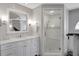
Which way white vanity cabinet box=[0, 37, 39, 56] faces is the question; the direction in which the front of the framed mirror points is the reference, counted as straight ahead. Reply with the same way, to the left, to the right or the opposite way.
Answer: the same way

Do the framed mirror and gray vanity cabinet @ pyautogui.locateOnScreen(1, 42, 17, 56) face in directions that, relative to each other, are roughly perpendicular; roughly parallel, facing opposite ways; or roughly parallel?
roughly parallel

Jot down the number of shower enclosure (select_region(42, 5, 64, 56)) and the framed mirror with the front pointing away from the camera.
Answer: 0

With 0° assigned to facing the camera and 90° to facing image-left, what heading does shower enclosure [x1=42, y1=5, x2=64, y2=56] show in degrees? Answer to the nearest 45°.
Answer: approximately 0°

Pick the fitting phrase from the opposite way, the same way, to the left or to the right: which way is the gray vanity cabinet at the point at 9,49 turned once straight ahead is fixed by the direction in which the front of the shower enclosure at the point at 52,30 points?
to the left

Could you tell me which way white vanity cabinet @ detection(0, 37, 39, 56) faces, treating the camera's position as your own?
facing the viewer and to the right of the viewer

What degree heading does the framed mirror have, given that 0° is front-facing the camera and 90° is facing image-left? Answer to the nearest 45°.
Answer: approximately 315°

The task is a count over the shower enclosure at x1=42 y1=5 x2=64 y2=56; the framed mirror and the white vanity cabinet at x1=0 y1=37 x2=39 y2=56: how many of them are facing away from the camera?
0

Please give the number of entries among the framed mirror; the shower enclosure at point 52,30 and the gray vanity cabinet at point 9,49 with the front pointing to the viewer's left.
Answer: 0

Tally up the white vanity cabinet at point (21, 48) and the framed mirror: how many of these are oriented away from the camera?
0
